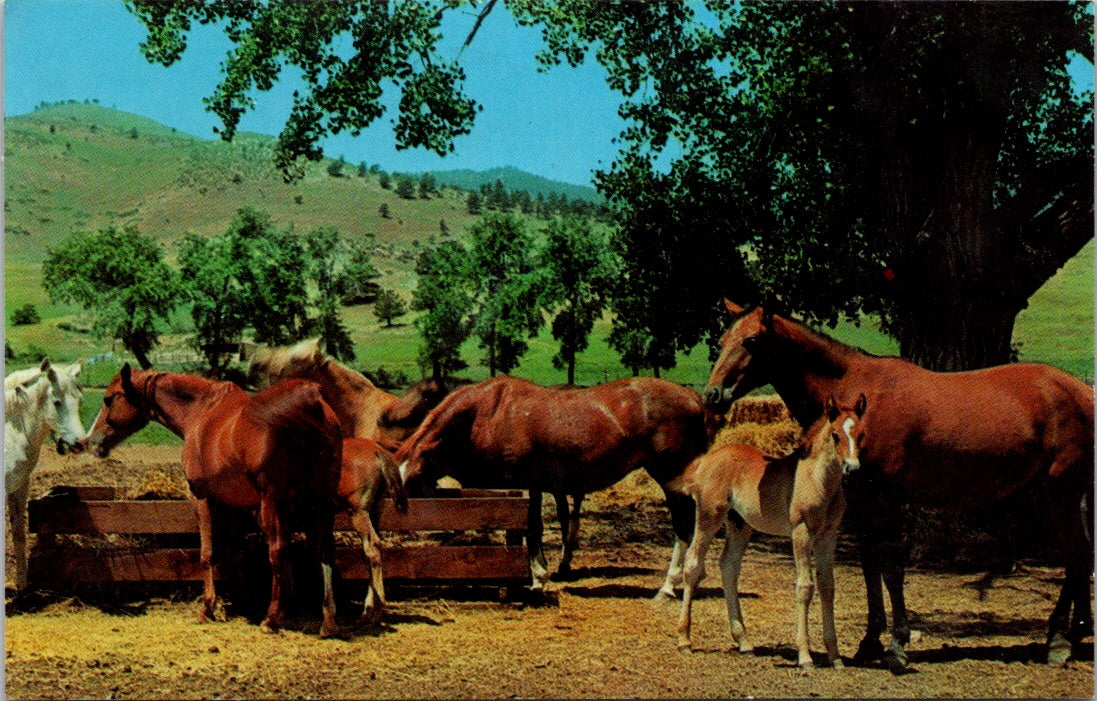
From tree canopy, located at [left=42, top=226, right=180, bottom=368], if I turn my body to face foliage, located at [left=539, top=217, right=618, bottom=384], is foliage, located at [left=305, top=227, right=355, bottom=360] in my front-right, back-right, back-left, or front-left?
front-left

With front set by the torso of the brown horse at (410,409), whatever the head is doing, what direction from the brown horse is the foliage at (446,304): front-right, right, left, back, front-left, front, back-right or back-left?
right

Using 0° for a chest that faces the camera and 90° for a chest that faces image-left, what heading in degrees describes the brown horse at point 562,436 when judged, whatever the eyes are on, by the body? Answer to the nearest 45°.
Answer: approximately 90°

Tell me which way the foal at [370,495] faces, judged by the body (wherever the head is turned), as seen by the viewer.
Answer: to the viewer's left

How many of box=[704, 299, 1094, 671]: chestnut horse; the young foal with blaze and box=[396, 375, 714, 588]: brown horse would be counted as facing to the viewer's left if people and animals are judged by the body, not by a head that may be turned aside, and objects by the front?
2

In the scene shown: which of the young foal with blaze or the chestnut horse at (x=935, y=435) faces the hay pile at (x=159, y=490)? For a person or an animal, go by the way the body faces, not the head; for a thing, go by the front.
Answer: the chestnut horse

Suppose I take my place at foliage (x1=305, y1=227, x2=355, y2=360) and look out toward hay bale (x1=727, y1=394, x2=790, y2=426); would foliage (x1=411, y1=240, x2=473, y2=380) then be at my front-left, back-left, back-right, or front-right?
front-left

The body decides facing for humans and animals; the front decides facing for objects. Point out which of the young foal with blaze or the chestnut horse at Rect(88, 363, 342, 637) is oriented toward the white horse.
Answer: the chestnut horse

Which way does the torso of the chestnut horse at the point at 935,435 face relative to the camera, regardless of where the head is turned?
to the viewer's left

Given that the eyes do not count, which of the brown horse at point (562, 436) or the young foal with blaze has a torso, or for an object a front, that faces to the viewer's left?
the brown horse

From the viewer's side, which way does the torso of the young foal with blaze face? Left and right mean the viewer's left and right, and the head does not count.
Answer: facing the viewer and to the right of the viewer

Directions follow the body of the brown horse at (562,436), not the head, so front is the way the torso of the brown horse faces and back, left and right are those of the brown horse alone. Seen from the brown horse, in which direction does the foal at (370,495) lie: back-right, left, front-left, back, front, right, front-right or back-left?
front-left
